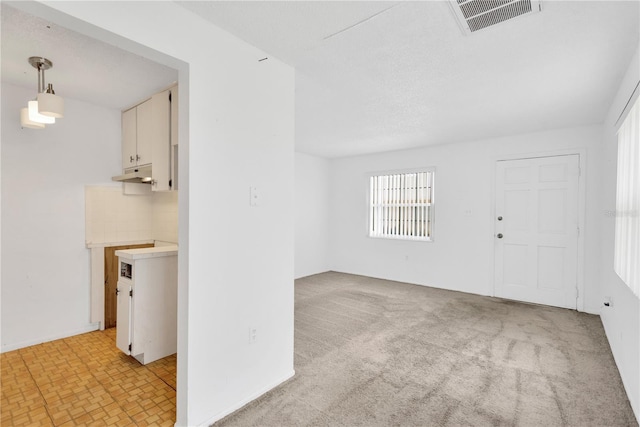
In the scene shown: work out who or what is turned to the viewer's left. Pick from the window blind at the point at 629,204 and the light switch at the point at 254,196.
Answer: the window blind

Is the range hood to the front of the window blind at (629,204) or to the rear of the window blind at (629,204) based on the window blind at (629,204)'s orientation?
to the front

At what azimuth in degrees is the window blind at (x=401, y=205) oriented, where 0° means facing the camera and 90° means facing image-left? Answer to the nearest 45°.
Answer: approximately 45°

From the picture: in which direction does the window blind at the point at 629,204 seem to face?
to the viewer's left

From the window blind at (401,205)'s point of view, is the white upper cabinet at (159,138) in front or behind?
in front

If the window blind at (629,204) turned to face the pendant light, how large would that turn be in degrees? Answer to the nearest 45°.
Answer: approximately 45° to its left

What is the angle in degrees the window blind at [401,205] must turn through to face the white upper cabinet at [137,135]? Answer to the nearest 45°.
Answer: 0° — it already faces it

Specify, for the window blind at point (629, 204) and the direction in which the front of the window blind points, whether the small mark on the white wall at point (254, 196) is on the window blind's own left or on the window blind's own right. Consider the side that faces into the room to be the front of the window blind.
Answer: on the window blind's own left

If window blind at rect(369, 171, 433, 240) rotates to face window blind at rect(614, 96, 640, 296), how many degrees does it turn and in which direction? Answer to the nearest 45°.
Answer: approximately 90° to its left

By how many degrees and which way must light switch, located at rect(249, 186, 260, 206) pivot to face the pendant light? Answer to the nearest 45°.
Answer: approximately 135° to its right

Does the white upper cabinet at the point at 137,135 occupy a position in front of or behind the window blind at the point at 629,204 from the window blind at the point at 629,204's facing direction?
in front

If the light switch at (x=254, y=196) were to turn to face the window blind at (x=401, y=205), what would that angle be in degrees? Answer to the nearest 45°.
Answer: approximately 90° to its left

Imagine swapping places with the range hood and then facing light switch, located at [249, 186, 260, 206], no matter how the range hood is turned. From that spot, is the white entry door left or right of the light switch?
left

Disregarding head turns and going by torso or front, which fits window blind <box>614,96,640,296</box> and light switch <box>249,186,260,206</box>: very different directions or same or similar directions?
very different directions

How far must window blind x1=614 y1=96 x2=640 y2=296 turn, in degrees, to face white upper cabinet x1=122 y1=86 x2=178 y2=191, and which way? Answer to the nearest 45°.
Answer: approximately 45° to its left

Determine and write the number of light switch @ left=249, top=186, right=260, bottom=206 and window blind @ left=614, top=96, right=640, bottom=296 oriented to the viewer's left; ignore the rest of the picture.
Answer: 1
